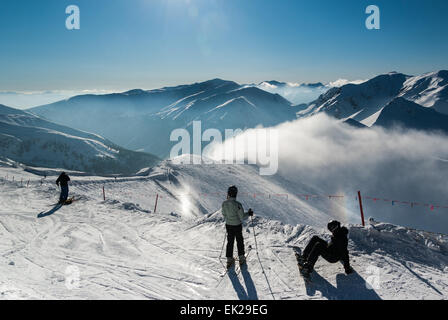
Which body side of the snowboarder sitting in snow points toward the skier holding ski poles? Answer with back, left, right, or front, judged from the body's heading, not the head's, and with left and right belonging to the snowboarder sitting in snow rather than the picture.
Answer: front

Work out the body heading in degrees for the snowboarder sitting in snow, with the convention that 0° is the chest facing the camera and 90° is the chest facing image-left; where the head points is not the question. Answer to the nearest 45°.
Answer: approximately 90°
